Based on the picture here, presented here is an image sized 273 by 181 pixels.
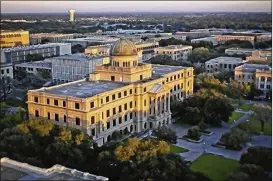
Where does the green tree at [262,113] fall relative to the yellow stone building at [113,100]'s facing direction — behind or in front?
in front

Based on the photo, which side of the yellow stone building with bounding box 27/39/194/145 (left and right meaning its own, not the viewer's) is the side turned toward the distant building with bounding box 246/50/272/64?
left

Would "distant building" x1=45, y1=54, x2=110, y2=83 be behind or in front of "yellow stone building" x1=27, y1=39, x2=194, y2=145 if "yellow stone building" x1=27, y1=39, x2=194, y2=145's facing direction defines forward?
behind

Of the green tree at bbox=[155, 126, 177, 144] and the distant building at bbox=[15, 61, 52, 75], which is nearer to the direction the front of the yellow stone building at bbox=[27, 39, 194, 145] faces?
the green tree

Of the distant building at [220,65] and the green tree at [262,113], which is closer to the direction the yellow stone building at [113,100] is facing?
the green tree

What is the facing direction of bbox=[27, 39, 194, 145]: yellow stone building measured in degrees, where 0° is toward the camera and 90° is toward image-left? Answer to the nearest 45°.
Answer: approximately 315°

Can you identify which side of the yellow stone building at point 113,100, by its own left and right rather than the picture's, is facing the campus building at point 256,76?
left

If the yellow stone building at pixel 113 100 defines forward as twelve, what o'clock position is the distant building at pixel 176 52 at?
The distant building is roughly at 8 o'clock from the yellow stone building.
